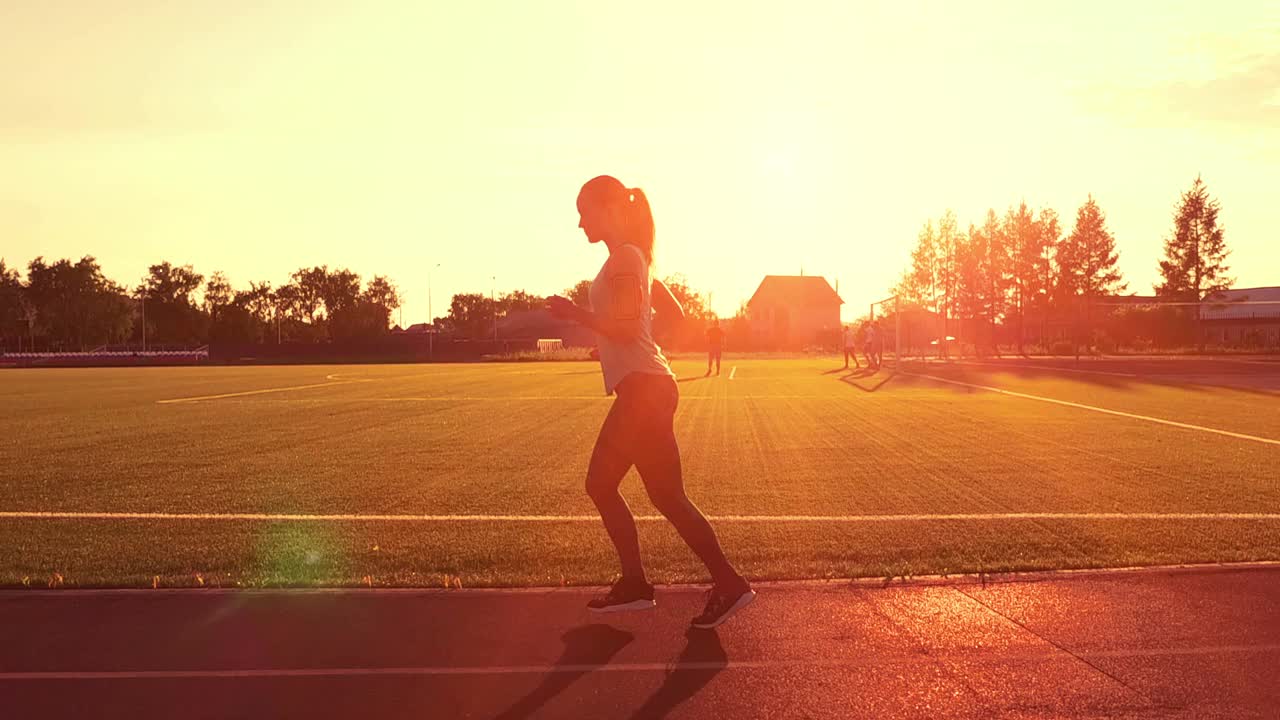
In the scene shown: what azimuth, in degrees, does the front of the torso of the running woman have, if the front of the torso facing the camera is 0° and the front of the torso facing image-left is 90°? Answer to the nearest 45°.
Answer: approximately 90°

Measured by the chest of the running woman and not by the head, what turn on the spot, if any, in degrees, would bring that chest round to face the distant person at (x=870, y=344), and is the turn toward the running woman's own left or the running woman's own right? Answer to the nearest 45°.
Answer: approximately 90° to the running woman's own right

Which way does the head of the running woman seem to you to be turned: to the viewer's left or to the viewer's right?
to the viewer's left

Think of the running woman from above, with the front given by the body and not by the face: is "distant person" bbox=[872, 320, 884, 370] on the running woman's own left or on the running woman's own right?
on the running woman's own right
